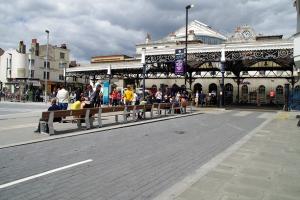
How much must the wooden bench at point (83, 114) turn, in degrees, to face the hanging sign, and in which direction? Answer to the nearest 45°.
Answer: approximately 90° to its right

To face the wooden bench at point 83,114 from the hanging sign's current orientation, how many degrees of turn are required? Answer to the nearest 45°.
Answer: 0° — it already faces it

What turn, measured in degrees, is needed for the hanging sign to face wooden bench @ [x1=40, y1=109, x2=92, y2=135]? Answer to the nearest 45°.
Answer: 0° — it already faces it

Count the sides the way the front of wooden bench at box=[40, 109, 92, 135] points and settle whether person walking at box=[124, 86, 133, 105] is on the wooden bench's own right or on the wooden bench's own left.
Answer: on the wooden bench's own right

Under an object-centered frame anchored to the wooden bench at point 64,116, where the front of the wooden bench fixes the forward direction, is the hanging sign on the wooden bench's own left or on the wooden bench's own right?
on the wooden bench's own right

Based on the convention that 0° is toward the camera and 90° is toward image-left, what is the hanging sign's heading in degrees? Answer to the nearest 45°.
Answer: approximately 0°
